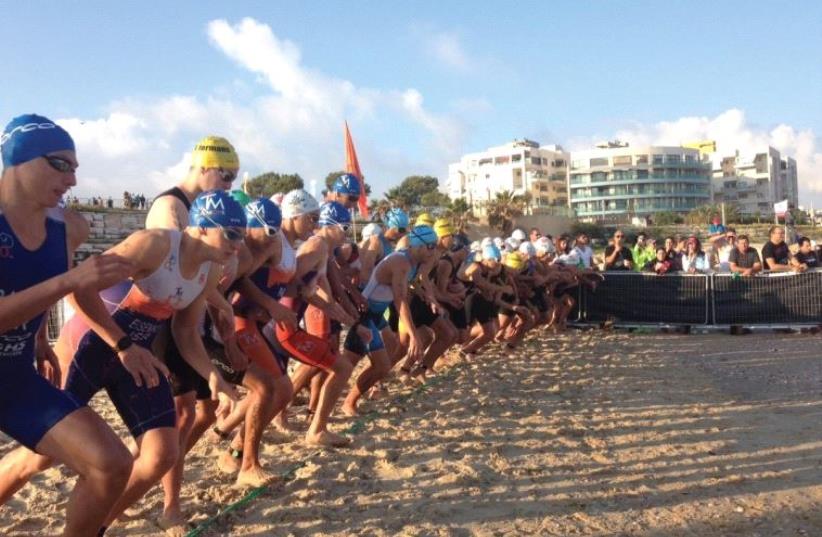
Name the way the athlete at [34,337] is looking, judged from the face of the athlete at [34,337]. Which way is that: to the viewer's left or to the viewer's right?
to the viewer's right

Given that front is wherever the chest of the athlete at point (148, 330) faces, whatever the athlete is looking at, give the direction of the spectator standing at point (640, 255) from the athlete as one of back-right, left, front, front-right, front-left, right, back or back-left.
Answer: left

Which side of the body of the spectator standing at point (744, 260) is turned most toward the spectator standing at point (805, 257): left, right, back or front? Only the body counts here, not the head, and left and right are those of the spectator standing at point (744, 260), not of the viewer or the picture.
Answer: left

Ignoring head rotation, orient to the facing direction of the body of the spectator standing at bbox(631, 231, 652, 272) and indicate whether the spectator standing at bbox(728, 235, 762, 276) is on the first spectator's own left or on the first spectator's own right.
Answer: on the first spectator's own left

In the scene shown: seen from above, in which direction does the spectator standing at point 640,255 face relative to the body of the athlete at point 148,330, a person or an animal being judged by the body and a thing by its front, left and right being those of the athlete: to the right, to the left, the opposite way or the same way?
to the right

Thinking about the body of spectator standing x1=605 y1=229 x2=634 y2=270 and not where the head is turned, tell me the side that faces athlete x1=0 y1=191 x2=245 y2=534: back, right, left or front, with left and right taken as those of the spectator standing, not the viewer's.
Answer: front

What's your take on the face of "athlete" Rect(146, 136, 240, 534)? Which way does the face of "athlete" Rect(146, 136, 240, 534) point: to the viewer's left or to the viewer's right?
to the viewer's right

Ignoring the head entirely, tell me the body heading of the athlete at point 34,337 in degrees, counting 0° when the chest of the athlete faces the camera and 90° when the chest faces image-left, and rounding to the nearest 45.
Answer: approximately 315°

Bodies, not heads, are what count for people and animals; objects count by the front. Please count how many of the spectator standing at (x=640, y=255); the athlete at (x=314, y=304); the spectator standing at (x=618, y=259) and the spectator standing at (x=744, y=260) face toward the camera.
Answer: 3

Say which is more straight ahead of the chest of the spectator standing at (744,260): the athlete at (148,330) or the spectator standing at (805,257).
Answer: the athlete
